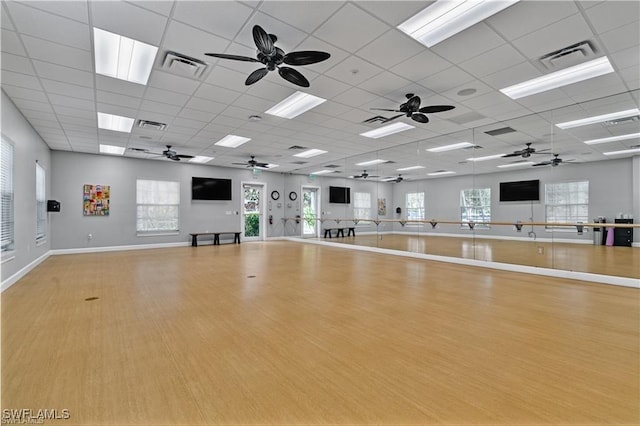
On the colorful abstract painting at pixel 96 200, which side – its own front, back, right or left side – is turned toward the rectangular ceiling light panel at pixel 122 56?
front

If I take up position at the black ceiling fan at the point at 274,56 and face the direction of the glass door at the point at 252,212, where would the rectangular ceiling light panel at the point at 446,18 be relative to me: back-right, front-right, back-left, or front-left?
back-right

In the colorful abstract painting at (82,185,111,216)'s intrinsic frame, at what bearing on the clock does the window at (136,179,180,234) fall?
The window is roughly at 9 o'clock from the colorful abstract painting.

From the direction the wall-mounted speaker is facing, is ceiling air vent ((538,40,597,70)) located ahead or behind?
ahead

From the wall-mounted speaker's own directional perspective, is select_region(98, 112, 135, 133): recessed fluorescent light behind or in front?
in front

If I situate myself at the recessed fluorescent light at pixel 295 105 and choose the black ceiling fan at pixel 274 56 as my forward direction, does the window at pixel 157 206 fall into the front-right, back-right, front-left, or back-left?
back-right

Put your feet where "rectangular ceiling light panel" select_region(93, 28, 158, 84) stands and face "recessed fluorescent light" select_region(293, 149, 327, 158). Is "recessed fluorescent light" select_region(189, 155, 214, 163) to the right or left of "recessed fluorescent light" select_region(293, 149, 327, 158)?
left

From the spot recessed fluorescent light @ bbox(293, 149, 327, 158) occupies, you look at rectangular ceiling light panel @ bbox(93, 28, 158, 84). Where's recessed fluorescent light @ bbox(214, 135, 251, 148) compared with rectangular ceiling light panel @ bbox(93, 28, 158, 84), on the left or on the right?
right

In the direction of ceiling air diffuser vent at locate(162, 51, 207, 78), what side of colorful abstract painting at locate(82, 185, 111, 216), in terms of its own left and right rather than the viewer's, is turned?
front

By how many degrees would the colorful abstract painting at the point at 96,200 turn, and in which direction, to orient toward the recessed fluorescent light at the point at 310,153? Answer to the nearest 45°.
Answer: approximately 45° to its left

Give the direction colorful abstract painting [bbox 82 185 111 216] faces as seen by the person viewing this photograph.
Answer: facing the viewer
